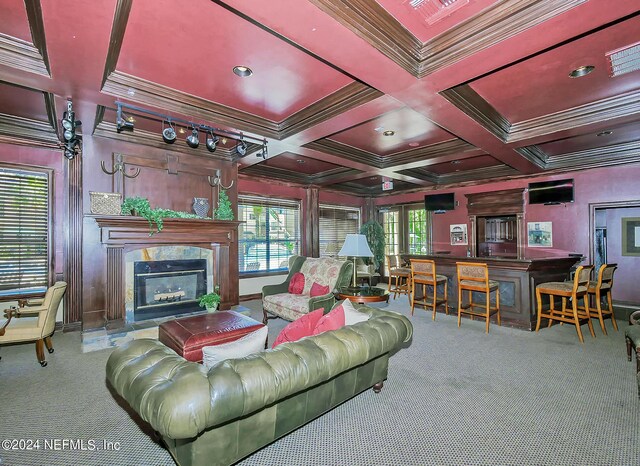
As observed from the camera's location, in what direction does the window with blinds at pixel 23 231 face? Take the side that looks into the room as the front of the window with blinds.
facing the viewer and to the right of the viewer

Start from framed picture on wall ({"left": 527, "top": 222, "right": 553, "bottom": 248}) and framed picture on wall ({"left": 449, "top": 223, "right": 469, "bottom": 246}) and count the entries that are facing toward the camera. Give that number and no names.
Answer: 2

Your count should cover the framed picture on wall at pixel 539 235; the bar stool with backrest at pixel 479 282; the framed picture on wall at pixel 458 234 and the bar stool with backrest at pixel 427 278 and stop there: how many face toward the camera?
2

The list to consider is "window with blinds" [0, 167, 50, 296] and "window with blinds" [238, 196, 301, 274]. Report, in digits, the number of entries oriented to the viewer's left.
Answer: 0

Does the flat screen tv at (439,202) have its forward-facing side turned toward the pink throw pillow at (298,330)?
yes

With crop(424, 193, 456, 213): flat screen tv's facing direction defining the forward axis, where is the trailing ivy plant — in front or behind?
in front

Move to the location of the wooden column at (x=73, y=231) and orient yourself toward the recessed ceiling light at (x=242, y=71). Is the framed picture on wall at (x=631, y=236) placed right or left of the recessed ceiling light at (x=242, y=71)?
left

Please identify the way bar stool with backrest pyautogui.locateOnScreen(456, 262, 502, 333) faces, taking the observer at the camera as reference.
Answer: facing away from the viewer and to the right of the viewer
